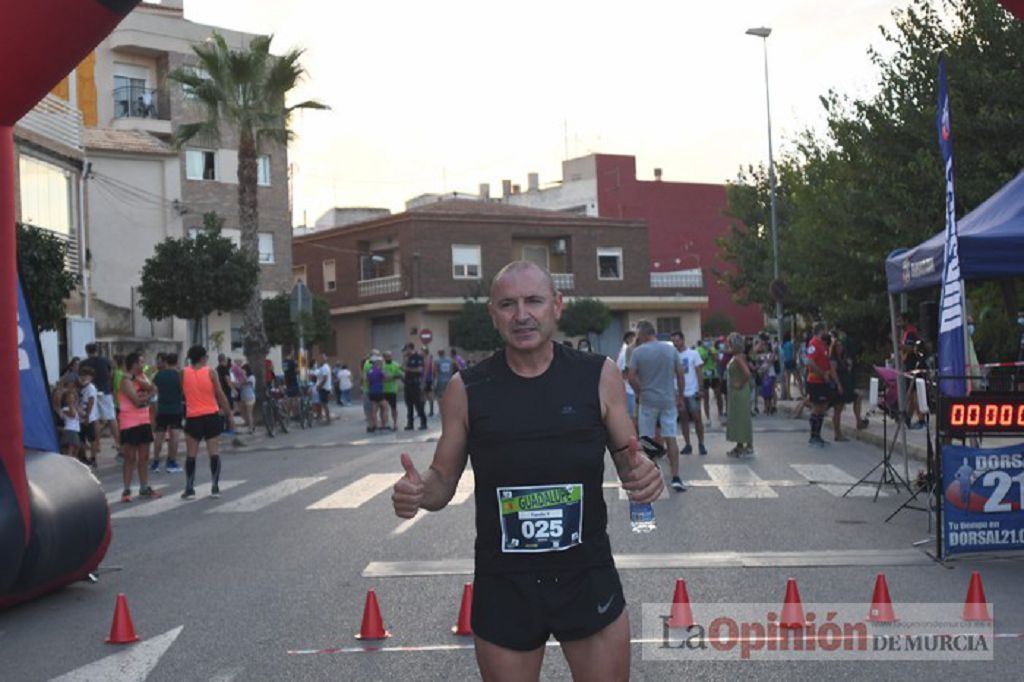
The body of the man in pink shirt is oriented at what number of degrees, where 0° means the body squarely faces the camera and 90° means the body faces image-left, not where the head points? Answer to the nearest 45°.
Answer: approximately 315°

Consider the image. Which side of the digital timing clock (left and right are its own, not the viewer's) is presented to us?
front

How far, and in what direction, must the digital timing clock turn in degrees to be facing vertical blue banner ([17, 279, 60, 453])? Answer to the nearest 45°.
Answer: approximately 90° to its right

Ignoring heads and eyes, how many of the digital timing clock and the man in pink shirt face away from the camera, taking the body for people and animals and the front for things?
0

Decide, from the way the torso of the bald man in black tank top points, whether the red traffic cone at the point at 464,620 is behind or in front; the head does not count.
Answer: behind

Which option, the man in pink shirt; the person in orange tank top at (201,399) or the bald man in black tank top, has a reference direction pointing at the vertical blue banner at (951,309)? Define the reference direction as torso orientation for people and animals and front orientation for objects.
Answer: the man in pink shirt

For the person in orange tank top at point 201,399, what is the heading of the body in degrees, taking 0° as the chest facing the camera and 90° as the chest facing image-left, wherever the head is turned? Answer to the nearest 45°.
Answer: approximately 180°

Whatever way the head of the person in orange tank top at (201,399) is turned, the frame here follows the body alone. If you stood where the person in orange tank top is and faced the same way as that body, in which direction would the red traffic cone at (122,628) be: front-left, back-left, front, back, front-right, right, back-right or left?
back

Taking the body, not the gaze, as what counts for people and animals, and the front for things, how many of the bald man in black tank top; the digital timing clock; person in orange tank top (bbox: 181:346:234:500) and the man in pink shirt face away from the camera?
1

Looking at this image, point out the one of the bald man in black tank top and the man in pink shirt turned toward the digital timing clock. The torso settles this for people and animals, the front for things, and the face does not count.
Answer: the man in pink shirt

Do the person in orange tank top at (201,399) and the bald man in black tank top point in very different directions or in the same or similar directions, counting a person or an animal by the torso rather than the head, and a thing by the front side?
very different directions

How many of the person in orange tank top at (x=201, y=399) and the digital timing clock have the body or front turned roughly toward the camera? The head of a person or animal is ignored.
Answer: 1

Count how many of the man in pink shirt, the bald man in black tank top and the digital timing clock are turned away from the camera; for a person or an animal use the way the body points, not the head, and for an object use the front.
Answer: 0

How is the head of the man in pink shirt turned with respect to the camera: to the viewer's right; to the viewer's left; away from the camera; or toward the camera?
to the viewer's right

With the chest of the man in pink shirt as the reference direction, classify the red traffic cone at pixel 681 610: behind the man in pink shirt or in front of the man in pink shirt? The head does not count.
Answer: in front
